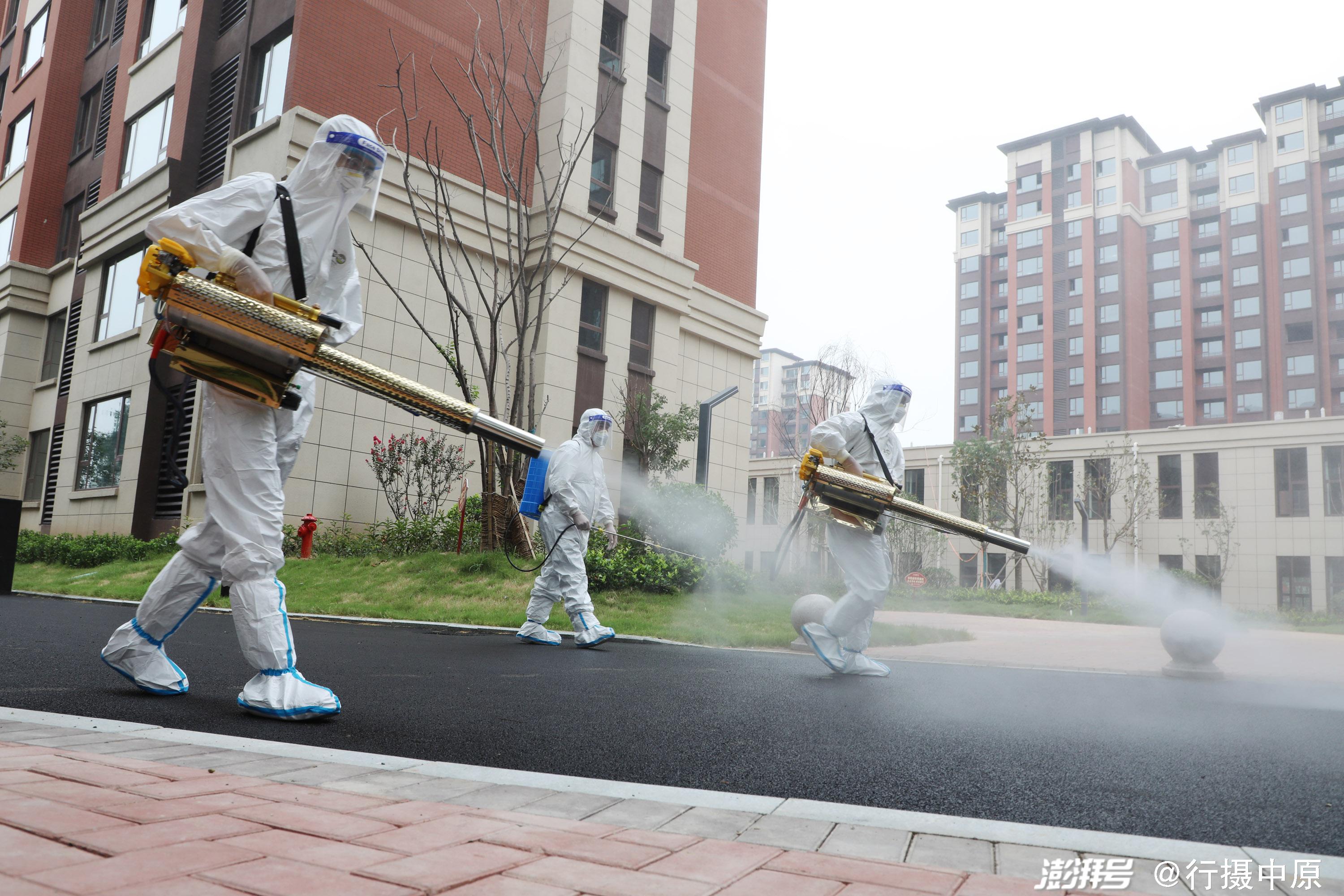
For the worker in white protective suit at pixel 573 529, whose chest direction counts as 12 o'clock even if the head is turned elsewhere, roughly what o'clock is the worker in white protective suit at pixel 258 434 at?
the worker in white protective suit at pixel 258 434 is roughly at 2 o'clock from the worker in white protective suit at pixel 573 529.

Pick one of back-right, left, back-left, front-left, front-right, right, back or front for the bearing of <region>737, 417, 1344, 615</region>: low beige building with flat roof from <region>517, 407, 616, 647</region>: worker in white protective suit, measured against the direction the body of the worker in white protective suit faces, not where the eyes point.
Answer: left

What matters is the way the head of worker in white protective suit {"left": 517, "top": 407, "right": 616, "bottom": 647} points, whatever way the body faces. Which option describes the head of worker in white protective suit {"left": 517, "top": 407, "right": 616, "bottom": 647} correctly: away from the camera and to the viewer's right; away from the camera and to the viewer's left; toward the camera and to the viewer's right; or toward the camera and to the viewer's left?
toward the camera and to the viewer's right

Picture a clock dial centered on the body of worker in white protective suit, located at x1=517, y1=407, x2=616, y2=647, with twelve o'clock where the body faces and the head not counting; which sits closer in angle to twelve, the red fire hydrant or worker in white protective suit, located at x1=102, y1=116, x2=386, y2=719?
the worker in white protective suit

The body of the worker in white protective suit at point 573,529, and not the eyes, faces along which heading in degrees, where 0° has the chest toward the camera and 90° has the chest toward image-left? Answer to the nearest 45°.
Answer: approximately 315°

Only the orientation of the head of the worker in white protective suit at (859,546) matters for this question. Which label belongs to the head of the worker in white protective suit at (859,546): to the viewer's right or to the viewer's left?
to the viewer's right

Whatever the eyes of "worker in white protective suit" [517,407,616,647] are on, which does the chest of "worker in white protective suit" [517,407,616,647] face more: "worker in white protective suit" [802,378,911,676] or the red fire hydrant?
the worker in white protective suit

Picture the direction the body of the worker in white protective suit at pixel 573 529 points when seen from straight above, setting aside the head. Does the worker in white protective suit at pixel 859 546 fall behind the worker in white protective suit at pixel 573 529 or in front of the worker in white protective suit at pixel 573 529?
in front

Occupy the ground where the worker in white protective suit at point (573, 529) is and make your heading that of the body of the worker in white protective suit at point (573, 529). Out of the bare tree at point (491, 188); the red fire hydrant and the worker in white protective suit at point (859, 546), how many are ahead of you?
1

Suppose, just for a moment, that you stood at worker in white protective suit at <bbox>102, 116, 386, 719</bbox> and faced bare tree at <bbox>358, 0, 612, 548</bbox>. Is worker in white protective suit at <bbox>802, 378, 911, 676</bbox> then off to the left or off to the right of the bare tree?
right
